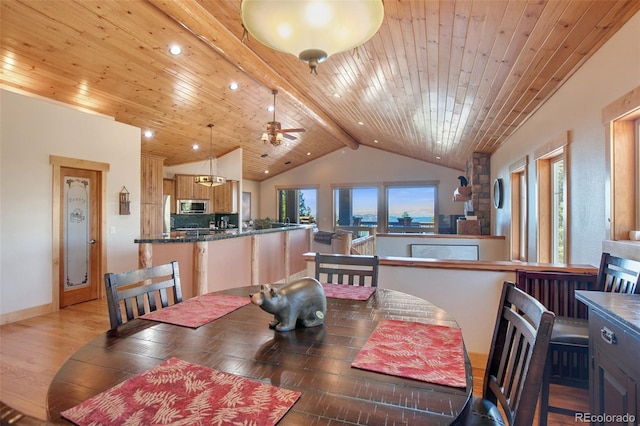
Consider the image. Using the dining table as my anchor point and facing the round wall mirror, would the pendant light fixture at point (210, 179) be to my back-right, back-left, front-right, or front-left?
front-left

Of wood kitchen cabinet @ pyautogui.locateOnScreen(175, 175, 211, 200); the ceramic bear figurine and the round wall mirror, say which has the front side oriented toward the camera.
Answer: the wood kitchen cabinet

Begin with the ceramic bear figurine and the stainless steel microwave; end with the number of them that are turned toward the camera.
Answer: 1

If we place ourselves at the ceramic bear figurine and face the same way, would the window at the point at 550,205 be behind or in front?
behind

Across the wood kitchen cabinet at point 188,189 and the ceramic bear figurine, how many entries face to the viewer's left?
1

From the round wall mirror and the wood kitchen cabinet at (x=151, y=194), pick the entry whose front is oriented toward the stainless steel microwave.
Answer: the round wall mirror

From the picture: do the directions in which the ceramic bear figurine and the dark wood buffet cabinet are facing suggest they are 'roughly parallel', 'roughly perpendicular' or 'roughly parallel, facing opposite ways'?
roughly parallel

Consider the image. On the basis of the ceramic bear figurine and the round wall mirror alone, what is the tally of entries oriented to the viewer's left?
2

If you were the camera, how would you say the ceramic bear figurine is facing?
facing to the left of the viewer

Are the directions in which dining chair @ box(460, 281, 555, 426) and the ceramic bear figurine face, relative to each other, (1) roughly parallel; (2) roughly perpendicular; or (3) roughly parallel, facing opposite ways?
roughly parallel

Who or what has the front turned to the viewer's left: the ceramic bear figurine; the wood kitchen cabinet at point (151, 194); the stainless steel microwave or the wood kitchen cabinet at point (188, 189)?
the ceramic bear figurine

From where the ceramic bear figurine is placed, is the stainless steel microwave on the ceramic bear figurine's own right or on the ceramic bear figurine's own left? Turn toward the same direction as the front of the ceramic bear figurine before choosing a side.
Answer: on the ceramic bear figurine's own right

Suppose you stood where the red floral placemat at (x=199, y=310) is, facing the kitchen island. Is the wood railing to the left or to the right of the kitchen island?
right

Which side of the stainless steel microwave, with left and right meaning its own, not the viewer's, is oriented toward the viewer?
front

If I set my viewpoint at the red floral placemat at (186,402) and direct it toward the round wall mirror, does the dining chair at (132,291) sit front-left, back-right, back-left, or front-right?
front-left

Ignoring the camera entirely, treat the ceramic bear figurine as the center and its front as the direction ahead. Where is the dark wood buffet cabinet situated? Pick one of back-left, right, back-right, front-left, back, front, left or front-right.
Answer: back

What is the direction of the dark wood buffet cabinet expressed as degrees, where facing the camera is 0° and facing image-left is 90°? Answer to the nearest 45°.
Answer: approximately 45°

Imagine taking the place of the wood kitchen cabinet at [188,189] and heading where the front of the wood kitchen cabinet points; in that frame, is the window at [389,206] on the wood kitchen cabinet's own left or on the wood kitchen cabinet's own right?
on the wood kitchen cabinet's own left
